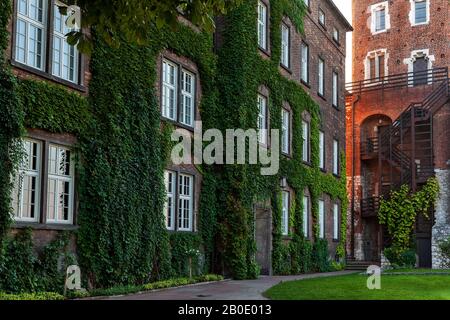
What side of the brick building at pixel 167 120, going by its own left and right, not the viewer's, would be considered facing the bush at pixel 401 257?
left

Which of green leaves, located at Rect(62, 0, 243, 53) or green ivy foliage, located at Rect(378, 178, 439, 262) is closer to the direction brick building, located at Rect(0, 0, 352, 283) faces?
the green leaves

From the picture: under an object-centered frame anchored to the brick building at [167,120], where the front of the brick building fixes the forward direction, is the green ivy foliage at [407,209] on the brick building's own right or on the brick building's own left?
on the brick building's own left

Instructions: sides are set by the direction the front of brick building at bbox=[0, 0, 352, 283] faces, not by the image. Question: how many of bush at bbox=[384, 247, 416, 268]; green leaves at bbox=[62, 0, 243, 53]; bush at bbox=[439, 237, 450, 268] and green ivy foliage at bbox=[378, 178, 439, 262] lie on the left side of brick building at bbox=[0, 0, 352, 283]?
3

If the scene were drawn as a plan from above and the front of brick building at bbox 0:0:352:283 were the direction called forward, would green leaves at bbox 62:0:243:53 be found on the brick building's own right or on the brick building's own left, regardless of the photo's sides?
on the brick building's own right

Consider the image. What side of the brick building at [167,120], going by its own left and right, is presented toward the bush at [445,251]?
left

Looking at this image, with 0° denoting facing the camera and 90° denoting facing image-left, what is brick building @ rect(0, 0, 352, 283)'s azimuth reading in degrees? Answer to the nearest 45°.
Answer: approximately 315°

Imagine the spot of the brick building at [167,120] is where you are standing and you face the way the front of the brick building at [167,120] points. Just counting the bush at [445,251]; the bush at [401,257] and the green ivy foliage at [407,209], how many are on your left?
3
